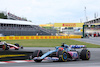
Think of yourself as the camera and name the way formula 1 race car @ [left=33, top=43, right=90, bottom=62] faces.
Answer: facing the viewer and to the left of the viewer
